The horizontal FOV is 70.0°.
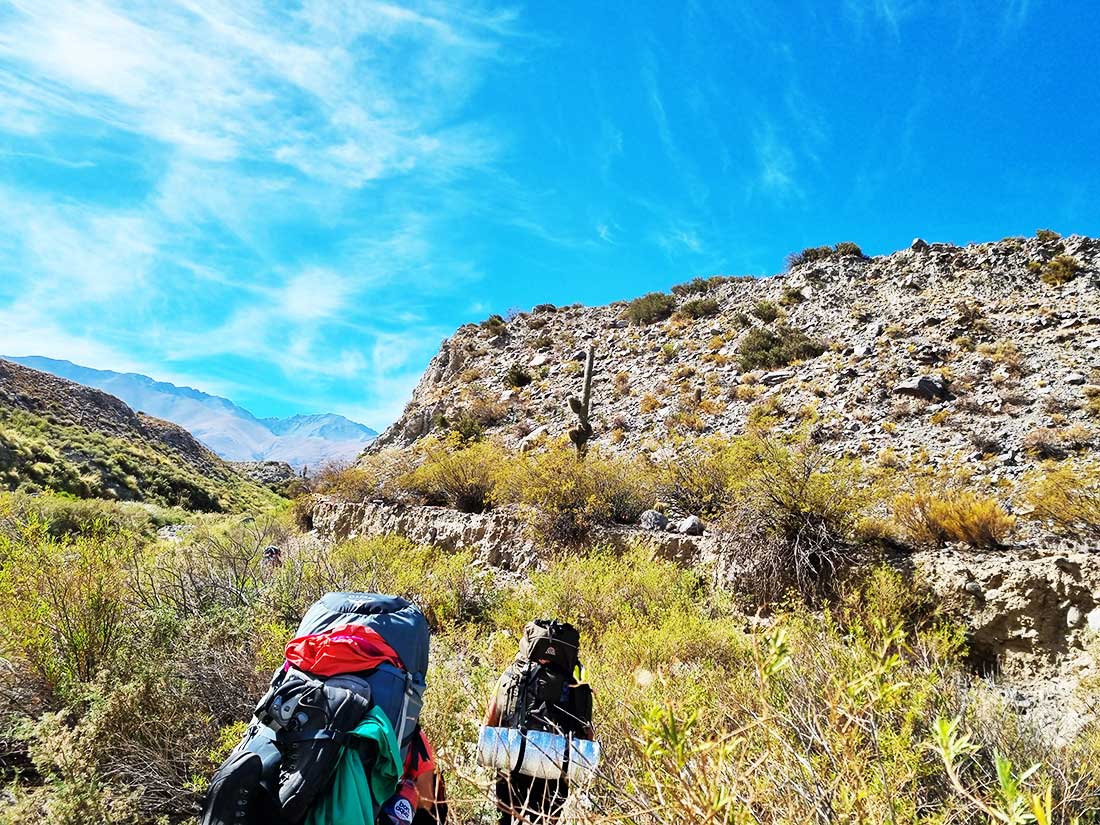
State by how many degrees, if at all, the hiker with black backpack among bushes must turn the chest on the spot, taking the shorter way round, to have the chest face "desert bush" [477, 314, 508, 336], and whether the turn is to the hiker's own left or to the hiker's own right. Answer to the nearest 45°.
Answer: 0° — they already face it

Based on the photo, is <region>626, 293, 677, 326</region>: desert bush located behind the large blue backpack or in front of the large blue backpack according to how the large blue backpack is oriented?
behind

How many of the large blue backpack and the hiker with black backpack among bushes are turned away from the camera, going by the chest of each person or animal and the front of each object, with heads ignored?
1

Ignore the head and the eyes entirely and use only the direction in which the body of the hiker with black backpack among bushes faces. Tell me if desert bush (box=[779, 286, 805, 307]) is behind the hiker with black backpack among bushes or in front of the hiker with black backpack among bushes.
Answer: in front

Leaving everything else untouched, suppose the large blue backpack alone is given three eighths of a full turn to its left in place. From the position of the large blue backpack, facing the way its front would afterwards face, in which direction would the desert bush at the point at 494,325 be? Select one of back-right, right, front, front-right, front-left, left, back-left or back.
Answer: left

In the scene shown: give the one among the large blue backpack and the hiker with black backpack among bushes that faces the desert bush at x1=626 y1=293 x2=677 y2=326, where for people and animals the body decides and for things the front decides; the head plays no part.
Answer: the hiker with black backpack among bushes

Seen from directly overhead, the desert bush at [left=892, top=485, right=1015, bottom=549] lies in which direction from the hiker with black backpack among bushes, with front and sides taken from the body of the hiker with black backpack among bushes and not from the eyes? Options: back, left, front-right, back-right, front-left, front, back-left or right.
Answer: front-right

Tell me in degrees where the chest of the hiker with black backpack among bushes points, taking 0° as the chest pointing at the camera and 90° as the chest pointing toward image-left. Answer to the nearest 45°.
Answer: approximately 180°

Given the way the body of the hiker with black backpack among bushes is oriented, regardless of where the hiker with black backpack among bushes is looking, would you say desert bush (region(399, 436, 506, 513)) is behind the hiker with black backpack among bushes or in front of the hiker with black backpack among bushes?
in front

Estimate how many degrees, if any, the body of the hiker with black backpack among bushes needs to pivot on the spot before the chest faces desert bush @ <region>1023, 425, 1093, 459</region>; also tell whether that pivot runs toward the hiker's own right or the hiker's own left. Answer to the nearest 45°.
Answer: approximately 45° to the hiker's own right
